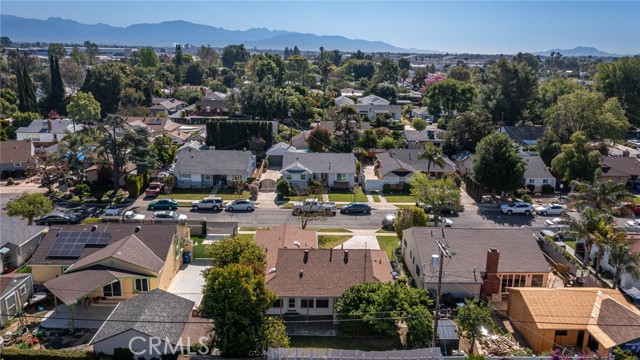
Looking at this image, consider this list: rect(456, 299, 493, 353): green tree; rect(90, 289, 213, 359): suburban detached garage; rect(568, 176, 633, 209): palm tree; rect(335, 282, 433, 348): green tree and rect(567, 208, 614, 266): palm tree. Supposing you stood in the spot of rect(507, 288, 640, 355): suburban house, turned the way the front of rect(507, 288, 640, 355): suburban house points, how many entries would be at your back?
2

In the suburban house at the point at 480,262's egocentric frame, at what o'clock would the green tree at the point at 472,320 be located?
The green tree is roughly at 6 o'clock from the suburban house.

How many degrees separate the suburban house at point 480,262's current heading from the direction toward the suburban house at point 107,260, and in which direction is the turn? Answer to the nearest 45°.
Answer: approximately 90° to its left

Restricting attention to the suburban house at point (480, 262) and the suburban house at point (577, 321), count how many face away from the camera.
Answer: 1

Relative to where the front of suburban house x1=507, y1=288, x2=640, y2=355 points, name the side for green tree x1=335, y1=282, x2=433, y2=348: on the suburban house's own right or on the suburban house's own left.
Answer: on the suburban house's own right

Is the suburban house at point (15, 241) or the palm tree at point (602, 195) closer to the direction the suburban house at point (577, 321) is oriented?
the suburban house

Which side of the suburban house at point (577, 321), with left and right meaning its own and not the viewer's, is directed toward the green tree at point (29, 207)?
right

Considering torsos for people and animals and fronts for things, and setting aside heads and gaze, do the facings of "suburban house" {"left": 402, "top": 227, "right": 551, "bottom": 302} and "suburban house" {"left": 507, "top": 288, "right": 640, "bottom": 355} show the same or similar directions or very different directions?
very different directions

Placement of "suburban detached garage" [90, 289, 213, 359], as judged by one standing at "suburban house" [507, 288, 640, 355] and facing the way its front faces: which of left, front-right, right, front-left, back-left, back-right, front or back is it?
front-right

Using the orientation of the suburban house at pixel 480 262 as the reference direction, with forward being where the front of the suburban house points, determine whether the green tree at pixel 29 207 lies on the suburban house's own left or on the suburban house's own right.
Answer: on the suburban house's own left

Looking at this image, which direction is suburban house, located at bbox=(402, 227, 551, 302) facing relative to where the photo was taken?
away from the camera

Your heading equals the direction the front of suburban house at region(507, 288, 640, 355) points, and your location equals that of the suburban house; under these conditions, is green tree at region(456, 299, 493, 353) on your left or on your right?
on your right

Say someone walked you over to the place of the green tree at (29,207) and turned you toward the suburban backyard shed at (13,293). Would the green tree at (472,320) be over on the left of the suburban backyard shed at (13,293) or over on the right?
left
